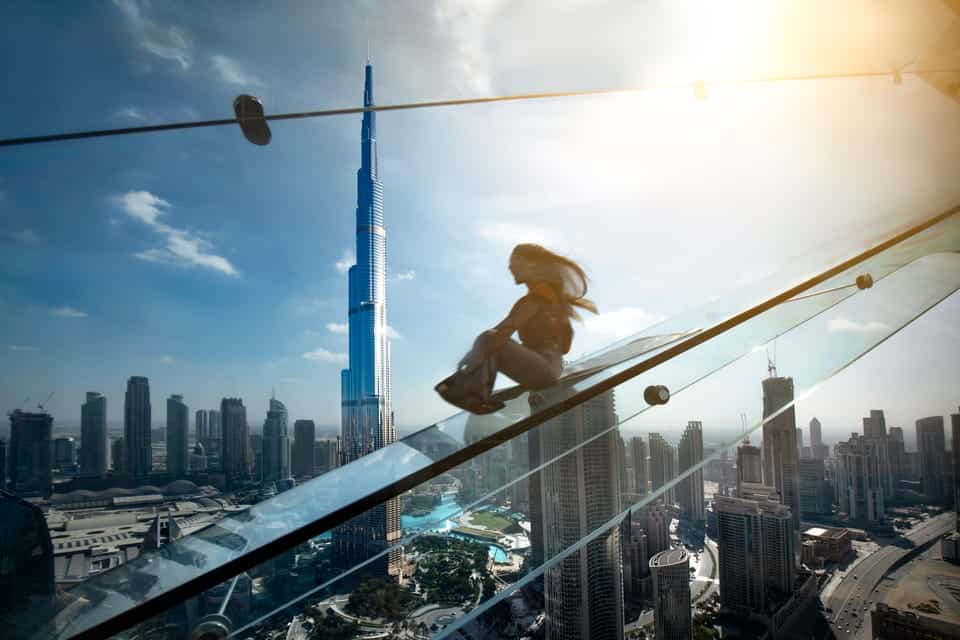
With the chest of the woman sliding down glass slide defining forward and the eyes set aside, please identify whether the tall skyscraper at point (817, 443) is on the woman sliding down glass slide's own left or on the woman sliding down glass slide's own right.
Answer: on the woman sliding down glass slide's own right

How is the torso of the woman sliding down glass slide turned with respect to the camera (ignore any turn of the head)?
to the viewer's left

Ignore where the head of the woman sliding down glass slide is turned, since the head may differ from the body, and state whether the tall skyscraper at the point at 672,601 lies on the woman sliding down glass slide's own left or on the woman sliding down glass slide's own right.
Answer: on the woman sliding down glass slide's own right

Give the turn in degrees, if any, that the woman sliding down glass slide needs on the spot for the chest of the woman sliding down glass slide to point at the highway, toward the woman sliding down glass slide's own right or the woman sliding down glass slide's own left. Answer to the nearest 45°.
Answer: approximately 135° to the woman sliding down glass slide's own right

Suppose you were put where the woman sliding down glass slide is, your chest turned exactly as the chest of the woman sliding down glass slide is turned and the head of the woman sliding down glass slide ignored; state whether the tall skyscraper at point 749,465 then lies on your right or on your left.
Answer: on your right

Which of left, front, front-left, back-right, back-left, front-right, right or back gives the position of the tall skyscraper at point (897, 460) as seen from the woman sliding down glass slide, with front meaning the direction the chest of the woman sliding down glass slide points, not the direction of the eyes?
back-right

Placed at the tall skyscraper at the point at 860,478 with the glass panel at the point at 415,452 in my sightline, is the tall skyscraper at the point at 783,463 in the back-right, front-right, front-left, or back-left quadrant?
front-right
